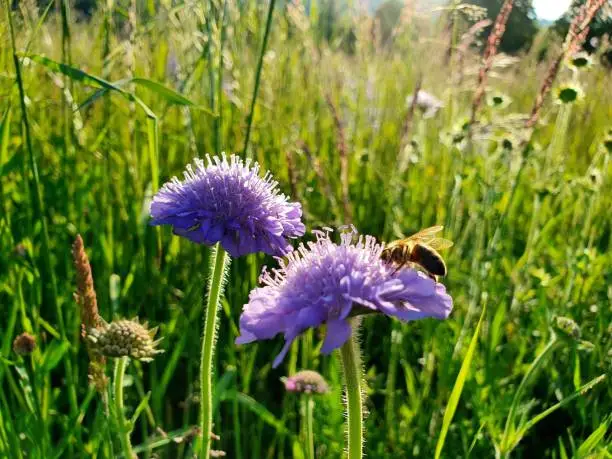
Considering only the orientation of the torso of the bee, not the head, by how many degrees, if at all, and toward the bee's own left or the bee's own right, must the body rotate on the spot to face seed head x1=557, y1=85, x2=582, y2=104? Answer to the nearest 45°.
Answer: approximately 90° to the bee's own right

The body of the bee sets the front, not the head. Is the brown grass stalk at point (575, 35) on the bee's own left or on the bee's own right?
on the bee's own right

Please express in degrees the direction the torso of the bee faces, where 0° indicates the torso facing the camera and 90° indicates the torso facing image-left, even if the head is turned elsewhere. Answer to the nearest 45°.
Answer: approximately 90°

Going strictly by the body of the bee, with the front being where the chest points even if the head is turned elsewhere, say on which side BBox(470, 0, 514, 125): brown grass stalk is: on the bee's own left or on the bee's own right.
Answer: on the bee's own right
